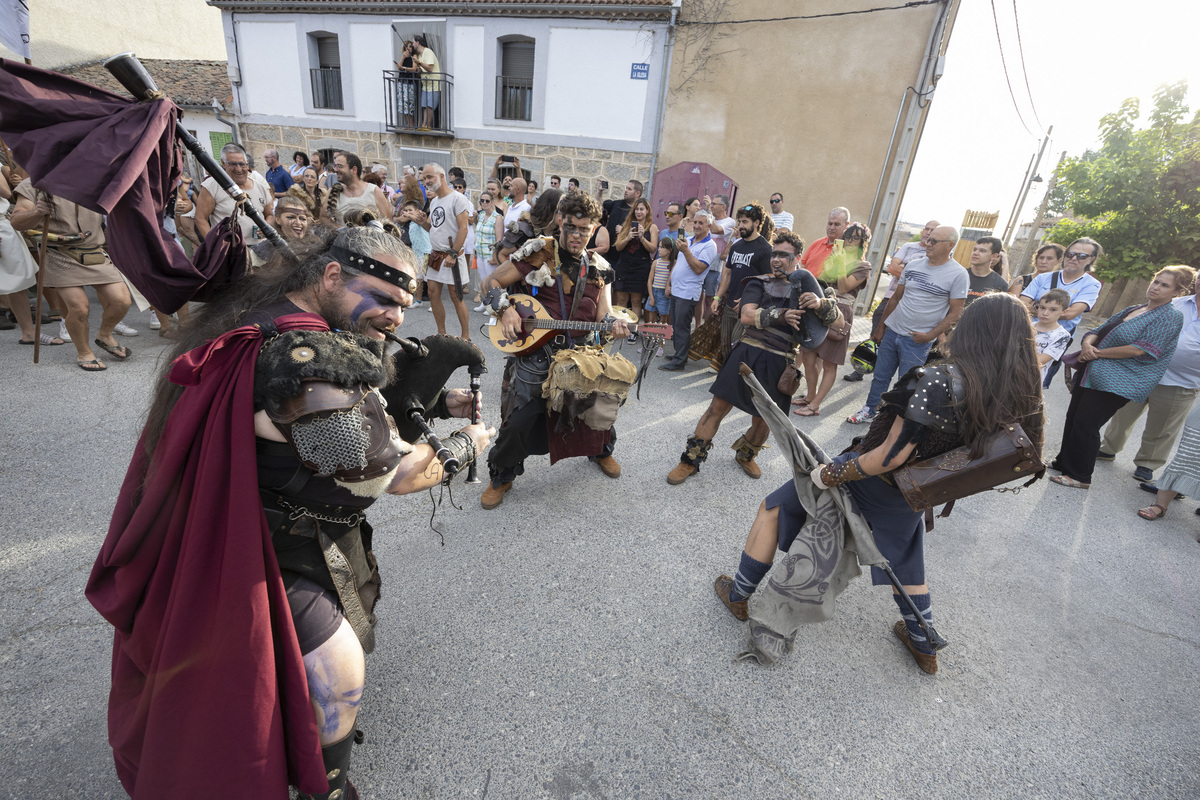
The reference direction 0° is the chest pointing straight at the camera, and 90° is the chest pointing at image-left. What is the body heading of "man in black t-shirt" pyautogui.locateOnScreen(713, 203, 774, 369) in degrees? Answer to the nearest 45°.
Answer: approximately 45°

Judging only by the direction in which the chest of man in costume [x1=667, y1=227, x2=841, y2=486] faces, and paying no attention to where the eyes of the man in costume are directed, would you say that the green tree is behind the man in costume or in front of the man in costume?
behind

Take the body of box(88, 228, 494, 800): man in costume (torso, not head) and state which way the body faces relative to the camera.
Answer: to the viewer's right

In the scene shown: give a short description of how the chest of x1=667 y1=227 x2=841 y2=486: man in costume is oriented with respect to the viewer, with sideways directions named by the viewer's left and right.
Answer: facing the viewer

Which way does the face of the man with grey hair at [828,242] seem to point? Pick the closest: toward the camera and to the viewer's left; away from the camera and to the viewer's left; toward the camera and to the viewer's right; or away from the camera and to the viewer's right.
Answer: toward the camera and to the viewer's left

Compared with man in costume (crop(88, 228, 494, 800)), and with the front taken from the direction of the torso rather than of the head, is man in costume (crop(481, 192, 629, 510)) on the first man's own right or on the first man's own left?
on the first man's own left

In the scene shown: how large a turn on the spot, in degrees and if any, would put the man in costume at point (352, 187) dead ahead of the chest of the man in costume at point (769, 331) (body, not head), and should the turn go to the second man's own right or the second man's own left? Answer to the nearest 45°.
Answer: approximately 90° to the second man's own right

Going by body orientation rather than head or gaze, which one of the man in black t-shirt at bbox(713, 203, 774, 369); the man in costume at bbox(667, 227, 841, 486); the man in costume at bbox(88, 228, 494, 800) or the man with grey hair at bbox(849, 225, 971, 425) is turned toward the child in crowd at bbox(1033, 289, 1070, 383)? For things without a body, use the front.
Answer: the man in costume at bbox(88, 228, 494, 800)

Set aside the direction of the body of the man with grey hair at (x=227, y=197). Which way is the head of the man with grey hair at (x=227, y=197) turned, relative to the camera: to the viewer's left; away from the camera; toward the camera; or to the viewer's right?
toward the camera

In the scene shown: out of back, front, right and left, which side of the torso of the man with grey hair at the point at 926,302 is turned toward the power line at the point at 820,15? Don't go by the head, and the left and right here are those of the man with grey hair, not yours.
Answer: right

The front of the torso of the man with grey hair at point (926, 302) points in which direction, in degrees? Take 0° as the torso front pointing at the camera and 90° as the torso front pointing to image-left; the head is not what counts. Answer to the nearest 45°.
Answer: approximately 45°

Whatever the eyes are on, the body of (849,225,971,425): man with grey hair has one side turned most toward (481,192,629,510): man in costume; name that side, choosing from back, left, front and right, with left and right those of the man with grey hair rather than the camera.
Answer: front

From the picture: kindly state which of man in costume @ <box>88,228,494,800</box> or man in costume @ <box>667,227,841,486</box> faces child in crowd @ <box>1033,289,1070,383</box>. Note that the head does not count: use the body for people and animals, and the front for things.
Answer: man in costume @ <box>88,228,494,800</box>

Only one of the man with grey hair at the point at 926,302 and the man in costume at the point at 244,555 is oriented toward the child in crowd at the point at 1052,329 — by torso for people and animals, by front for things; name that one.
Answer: the man in costume

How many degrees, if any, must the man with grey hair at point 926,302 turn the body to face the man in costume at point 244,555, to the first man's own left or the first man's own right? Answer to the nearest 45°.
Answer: approximately 45° to the first man's own left

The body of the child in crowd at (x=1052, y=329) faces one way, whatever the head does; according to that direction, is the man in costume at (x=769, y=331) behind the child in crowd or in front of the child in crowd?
in front

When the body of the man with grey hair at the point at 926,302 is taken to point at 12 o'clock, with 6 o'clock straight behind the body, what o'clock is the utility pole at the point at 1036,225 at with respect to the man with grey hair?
The utility pole is roughly at 5 o'clock from the man with grey hair.
